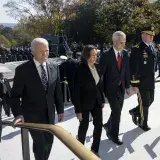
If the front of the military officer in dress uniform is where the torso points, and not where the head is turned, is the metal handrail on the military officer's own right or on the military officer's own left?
on the military officer's own right

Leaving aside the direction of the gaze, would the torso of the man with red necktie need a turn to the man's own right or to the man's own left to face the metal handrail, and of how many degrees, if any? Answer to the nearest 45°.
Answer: approximately 45° to the man's own right

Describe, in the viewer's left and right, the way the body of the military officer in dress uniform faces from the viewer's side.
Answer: facing the viewer and to the right of the viewer

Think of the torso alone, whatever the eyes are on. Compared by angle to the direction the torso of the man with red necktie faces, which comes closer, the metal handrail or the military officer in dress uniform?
the metal handrail

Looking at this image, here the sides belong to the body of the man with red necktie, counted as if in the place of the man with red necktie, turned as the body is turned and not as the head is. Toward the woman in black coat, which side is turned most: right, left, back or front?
right

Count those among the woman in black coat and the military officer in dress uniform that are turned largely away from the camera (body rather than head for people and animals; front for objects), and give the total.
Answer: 0

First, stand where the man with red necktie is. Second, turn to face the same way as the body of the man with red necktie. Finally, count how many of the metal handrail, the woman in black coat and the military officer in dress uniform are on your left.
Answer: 1
